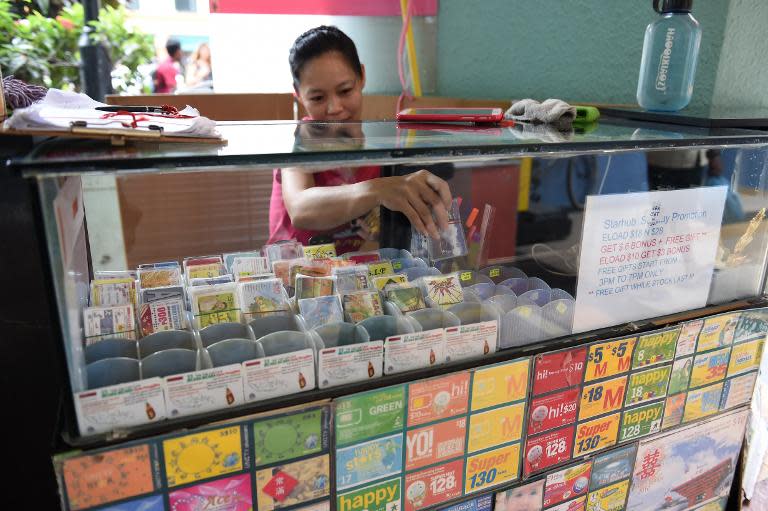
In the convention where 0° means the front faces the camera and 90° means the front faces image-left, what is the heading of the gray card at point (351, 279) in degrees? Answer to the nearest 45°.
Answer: approximately 0°

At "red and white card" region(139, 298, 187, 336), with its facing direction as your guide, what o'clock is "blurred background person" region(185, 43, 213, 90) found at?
The blurred background person is roughly at 6 o'clock from the red and white card.

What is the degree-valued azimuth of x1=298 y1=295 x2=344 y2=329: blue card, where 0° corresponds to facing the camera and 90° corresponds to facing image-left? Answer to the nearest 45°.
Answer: approximately 0°
